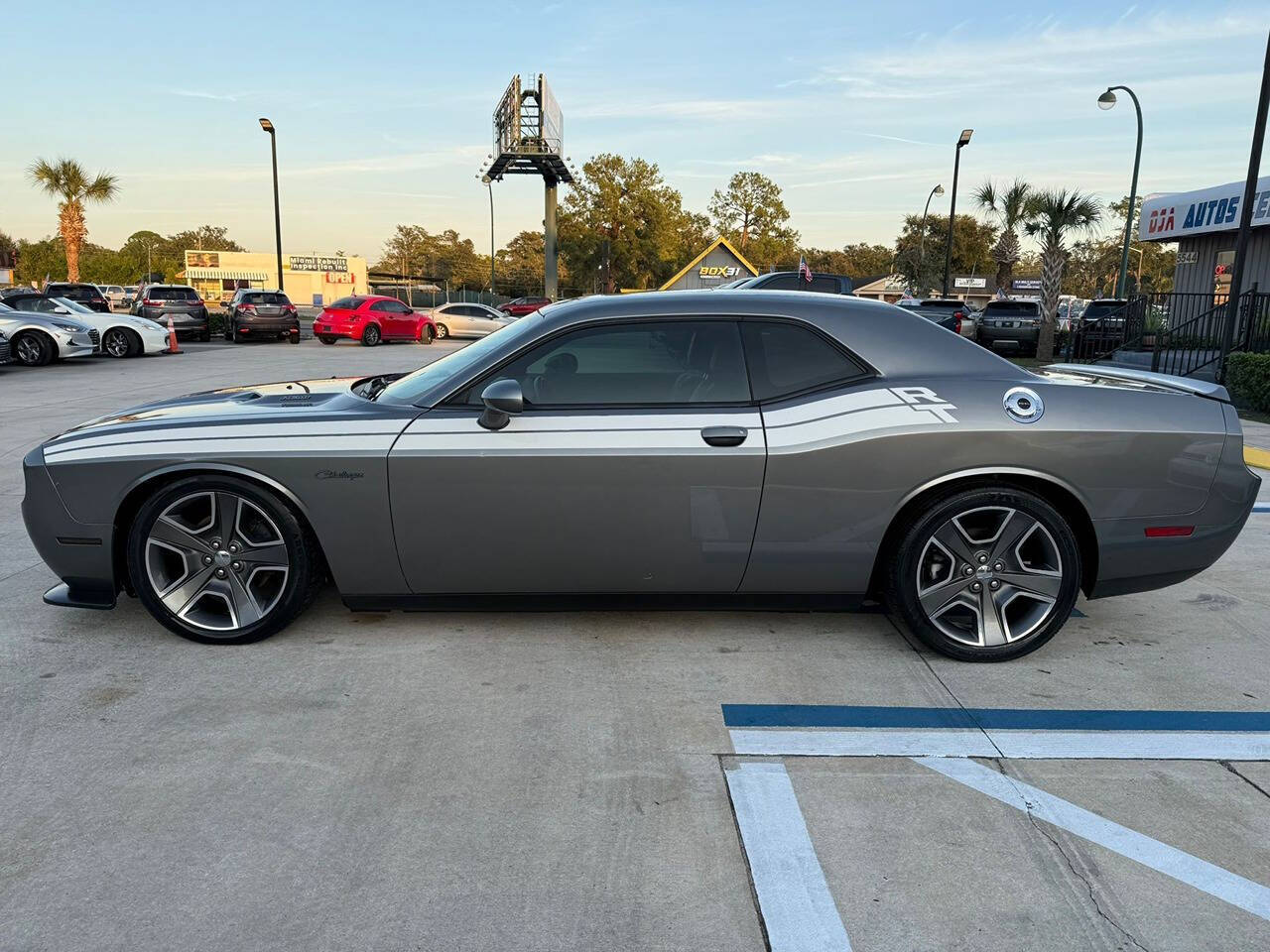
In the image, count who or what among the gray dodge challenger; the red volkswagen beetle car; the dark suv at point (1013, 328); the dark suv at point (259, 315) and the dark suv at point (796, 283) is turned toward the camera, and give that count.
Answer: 0

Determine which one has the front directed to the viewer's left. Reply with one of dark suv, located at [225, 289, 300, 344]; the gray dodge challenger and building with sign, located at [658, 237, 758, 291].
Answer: the gray dodge challenger

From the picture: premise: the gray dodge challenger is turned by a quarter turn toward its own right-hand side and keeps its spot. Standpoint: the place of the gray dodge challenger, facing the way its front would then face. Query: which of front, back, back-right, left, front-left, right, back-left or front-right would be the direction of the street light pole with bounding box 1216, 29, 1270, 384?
front-right

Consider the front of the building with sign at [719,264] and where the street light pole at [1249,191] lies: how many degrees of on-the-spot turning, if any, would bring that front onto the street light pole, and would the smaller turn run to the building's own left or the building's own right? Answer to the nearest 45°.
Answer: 0° — it already faces it

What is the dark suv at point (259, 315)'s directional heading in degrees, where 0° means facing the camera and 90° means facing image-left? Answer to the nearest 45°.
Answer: approximately 180°

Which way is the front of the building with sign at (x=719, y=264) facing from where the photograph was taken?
facing the viewer

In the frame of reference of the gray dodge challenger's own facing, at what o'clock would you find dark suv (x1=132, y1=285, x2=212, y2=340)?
The dark suv is roughly at 2 o'clock from the gray dodge challenger.

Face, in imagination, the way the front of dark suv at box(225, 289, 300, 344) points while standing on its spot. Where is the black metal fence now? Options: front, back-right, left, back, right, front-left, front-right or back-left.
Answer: back-right

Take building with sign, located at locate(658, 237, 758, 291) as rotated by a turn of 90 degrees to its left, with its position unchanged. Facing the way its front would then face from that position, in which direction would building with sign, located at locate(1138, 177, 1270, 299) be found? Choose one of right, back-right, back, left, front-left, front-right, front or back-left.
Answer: front-right

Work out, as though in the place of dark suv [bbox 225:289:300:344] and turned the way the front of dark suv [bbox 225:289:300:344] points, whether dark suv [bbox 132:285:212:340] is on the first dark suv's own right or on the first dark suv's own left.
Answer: on the first dark suv's own left

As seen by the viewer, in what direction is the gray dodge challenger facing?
to the viewer's left

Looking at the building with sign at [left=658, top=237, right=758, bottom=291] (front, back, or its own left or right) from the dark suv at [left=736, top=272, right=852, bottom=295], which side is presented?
front
